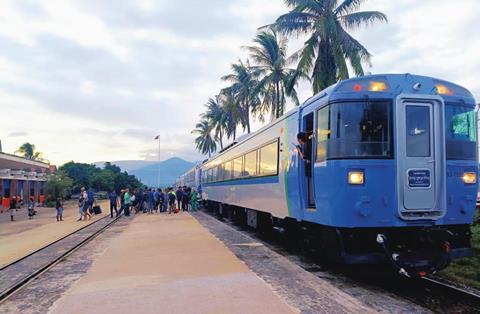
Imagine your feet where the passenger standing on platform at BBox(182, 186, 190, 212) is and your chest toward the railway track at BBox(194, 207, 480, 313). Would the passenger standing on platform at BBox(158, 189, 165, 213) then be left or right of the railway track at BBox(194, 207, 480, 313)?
right

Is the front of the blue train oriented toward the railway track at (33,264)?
no

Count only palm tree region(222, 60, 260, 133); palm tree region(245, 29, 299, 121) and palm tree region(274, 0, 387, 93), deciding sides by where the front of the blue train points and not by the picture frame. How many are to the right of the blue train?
0

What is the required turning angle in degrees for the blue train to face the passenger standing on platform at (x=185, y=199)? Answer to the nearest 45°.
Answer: approximately 180°

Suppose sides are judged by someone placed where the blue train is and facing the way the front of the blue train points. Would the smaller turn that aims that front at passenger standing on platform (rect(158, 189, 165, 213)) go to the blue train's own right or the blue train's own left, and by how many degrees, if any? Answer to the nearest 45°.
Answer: approximately 180°

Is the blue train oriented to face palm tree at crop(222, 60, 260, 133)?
no

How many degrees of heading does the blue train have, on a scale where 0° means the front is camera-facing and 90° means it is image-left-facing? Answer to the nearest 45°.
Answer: approximately 315°

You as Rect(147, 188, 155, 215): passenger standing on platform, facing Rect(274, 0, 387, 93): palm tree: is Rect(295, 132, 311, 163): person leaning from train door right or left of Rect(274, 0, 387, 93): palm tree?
right

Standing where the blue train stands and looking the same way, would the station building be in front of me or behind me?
behind

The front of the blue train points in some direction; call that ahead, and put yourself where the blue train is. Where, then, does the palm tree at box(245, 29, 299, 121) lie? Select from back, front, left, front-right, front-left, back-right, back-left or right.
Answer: back-left

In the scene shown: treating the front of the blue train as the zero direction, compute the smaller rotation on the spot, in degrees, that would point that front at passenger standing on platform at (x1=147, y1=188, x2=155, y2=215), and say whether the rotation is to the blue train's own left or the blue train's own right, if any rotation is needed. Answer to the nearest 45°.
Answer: approximately 180°

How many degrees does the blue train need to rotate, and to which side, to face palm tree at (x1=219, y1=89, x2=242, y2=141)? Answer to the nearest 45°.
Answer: approximately 135° to its left
